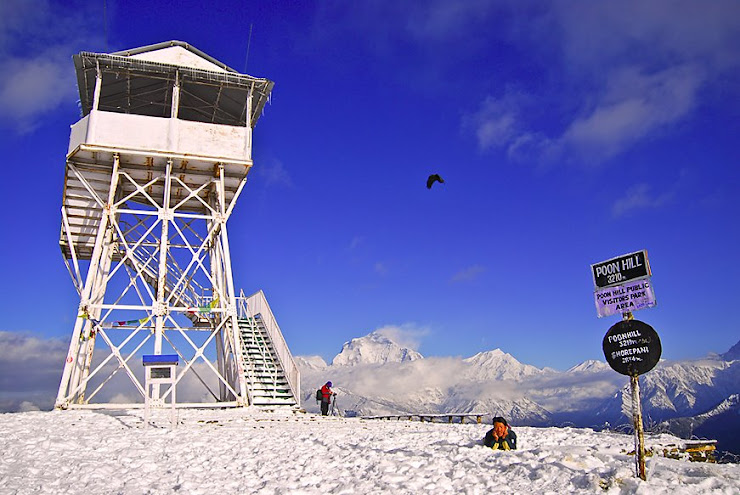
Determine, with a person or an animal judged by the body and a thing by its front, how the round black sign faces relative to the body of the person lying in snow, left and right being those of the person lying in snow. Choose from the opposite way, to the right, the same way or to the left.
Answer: the same way

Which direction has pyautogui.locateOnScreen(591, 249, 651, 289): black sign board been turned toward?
toward the camera

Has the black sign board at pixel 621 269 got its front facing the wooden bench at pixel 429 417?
no

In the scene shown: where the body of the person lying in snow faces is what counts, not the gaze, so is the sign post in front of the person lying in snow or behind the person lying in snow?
in front

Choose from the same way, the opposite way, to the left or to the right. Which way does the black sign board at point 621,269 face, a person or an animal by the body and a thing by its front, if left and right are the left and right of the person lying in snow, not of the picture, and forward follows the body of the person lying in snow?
the same way

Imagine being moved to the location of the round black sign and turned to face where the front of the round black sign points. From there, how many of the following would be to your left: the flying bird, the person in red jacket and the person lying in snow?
0

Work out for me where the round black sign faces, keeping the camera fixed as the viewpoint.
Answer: facing the viewer

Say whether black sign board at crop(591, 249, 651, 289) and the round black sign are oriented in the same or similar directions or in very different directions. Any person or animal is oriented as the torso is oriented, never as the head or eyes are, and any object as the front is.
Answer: same or similar directions

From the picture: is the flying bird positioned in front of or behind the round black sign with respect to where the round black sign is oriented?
behind

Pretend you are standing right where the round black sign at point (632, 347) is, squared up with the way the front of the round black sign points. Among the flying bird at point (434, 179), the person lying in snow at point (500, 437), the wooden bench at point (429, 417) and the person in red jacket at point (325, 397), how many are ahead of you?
0

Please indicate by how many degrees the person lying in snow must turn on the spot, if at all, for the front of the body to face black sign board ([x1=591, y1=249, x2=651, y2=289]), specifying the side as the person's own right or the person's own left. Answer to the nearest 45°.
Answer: approximately 45° to the person's own left

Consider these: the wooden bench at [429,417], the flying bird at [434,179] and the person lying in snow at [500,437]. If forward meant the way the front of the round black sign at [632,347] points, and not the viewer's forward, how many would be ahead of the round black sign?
0

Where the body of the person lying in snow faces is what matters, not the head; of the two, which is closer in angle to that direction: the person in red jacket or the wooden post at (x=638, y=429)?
the wooden post

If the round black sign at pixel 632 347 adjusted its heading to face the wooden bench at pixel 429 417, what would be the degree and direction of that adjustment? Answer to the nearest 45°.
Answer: approximately 135° to its right
